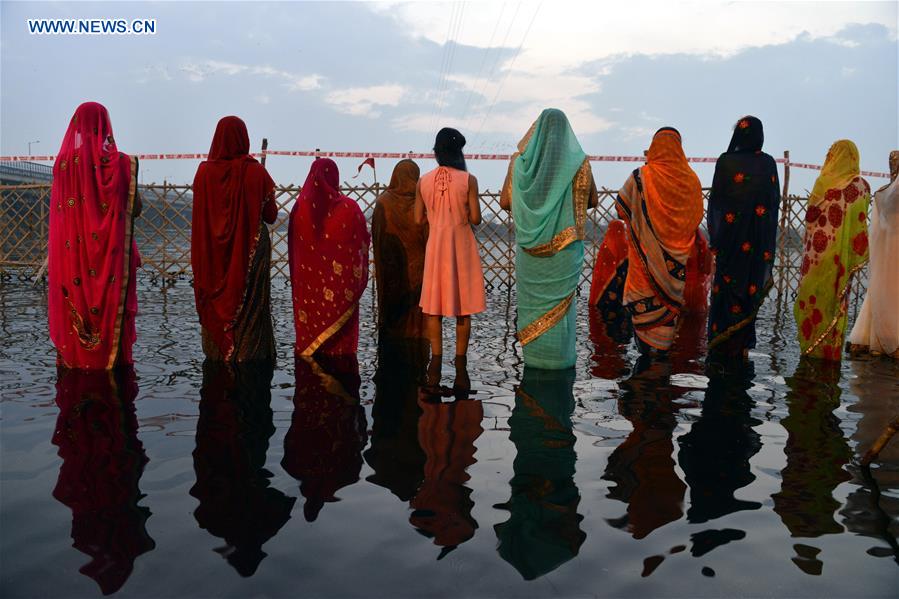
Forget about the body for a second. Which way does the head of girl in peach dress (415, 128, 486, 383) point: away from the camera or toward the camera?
away from the camera

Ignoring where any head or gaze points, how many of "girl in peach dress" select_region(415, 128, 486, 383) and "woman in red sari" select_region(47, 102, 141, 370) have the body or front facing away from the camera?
2

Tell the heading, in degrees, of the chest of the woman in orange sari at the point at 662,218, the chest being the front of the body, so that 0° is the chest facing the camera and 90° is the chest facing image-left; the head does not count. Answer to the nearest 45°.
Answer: approximately 180°

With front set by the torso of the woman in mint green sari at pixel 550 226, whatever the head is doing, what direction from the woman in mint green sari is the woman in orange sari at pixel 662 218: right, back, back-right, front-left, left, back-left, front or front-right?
front-right

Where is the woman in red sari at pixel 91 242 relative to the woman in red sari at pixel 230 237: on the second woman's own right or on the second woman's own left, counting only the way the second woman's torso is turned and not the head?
on the second woman's own left

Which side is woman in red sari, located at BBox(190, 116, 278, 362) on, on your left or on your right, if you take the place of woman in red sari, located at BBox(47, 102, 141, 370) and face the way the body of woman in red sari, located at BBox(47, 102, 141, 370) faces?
on your right

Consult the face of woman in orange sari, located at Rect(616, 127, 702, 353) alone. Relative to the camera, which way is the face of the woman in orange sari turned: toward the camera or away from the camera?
away from the camera

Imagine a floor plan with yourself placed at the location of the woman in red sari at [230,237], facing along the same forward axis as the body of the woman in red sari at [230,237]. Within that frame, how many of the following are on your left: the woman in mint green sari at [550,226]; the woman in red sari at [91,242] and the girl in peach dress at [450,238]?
1

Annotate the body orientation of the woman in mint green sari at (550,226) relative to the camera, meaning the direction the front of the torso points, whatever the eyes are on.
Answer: away from the camera

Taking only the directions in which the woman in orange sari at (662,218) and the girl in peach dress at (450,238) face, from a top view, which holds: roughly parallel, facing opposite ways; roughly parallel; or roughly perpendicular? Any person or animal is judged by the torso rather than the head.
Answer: roughly parallel

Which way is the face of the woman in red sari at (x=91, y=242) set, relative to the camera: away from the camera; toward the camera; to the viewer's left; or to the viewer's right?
away from the camera

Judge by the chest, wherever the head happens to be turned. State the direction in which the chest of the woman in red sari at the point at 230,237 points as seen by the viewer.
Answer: away from the camera

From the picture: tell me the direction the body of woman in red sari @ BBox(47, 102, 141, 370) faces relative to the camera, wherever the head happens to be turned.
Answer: away from the camera

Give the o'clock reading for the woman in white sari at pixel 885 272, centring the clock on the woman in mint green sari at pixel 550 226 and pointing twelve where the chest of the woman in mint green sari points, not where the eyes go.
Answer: The woman in white sari is roughly at 2 o'clock from the woman in mint green sari.

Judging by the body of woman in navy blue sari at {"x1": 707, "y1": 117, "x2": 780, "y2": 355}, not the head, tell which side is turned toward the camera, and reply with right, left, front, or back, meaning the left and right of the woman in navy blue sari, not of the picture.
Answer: back

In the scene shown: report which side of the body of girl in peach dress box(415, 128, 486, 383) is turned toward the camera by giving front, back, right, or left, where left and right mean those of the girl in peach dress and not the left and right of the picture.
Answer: back

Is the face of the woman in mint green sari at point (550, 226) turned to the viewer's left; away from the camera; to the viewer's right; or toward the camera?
away from the camera

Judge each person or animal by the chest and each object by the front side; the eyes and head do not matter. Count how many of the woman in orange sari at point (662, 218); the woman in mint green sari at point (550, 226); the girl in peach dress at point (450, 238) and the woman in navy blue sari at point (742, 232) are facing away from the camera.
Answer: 4
